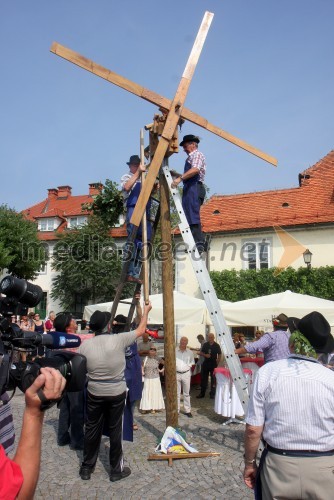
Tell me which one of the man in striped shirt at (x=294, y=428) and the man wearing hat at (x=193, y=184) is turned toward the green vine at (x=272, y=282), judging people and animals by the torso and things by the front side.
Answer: the man in striped shirt

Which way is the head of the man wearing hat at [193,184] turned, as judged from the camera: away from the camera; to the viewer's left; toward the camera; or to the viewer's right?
to the viewer's left

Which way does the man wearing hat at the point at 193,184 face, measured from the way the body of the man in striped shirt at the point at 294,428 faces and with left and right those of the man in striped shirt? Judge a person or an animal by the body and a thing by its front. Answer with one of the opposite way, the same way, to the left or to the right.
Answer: to the left

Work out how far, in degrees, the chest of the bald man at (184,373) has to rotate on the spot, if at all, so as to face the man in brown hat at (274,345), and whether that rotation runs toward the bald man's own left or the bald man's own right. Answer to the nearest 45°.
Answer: approximately 45° to the bald man's own left

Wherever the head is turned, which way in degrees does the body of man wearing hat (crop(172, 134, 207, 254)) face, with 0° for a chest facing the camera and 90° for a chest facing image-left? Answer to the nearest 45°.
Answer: approximately 90°

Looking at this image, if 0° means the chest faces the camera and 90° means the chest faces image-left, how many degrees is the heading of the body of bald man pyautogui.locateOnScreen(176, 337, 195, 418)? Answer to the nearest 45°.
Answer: approximately 0°

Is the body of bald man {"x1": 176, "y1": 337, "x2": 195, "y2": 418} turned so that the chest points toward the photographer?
yes

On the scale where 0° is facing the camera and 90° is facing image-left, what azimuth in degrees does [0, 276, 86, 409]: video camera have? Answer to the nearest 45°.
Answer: approximately 270°

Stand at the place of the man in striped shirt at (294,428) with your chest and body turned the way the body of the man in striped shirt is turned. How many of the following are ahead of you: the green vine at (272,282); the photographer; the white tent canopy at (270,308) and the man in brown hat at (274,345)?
3

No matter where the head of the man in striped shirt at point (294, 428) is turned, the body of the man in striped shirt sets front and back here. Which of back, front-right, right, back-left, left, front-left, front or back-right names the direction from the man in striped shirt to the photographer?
back-left

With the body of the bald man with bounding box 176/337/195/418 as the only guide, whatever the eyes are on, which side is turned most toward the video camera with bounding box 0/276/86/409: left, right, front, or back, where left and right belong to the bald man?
front

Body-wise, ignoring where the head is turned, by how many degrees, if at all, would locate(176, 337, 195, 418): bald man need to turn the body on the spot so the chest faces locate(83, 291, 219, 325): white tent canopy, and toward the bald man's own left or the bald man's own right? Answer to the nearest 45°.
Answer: approximately 180°

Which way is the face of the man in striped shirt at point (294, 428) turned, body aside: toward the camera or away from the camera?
away from the camera

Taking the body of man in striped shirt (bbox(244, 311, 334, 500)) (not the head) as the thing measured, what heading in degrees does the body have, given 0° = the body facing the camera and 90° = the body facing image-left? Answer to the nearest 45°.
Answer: approximately 180°

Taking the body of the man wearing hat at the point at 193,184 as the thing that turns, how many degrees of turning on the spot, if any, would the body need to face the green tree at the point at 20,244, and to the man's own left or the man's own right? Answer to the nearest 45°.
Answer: approximately 45° to the man's own right

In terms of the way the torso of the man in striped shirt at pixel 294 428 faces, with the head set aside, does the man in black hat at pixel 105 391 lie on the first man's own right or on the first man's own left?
on the first man's own left
